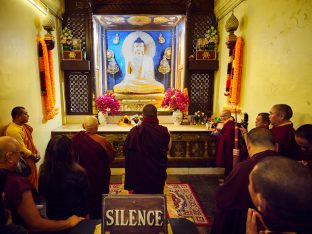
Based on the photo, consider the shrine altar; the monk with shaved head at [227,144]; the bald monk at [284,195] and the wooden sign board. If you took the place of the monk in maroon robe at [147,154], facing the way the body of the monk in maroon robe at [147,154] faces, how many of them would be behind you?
2

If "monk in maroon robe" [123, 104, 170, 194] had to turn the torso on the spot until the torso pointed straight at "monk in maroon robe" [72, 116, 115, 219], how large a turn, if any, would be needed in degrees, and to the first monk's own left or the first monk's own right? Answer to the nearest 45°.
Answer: approximately 90° to the first monk's own left

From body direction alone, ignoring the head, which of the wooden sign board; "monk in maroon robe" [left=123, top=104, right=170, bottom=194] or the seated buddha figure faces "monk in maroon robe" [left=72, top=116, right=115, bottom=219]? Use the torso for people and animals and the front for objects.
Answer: the seated buddha figure

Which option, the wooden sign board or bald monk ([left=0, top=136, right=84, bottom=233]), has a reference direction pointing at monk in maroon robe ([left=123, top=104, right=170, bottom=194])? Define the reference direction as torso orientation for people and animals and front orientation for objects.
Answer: the bald monk

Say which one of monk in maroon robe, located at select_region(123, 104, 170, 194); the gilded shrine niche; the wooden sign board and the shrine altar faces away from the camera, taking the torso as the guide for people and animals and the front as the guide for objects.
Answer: the monk in maroon robe

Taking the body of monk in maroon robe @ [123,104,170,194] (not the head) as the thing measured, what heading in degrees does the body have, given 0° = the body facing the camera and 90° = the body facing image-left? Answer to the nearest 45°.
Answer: approximately 180°

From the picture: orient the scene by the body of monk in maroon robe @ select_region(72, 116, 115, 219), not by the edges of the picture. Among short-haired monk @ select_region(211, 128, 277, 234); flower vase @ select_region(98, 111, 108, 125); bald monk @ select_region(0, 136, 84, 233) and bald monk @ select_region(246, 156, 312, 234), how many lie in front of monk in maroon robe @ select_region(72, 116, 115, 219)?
1

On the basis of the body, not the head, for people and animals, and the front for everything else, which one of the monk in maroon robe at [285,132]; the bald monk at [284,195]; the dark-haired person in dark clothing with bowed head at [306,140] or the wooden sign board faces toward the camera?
the wooden sign board

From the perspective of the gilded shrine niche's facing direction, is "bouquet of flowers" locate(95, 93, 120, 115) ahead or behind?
ahead

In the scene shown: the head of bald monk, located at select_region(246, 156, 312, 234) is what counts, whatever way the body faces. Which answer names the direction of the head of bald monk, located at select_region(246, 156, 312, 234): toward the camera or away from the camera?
away from the camera

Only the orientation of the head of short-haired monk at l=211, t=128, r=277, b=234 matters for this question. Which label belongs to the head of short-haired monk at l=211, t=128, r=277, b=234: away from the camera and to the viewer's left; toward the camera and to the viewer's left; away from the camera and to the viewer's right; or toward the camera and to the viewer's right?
away from the camera and to the viewer's left

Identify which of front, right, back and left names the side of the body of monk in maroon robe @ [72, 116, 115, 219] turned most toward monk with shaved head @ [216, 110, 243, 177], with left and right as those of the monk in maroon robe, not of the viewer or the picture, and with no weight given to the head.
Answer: right

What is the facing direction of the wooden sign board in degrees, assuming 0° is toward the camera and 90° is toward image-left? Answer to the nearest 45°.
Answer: approximately 0°

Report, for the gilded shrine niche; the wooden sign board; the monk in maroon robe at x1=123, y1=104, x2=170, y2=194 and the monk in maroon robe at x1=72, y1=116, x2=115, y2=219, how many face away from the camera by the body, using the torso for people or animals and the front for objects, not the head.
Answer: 2
